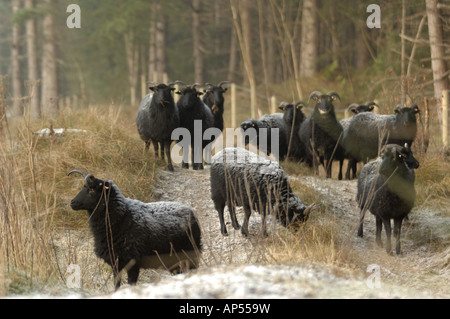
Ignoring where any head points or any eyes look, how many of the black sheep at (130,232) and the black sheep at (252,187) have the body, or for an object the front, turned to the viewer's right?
1

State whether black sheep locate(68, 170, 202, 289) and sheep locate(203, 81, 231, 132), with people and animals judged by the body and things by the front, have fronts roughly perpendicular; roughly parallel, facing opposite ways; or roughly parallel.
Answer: roughly perpendicular

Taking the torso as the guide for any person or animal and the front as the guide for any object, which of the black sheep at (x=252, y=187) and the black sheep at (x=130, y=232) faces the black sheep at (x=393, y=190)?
the black sheep at (x=252, y=187)

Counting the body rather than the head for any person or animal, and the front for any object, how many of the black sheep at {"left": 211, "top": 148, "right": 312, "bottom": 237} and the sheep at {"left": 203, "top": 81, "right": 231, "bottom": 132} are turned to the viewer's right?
1

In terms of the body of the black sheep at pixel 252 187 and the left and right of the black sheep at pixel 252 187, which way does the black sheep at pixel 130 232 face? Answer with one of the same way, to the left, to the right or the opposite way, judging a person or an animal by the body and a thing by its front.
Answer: the opposite way

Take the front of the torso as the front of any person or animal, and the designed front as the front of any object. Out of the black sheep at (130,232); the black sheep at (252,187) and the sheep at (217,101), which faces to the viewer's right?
the black sheep at (252,187)

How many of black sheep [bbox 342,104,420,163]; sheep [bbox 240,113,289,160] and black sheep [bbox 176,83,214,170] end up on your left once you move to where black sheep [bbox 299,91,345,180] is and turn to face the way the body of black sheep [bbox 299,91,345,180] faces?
1

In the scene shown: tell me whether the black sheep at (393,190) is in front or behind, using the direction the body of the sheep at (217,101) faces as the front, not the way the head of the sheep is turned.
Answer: in front

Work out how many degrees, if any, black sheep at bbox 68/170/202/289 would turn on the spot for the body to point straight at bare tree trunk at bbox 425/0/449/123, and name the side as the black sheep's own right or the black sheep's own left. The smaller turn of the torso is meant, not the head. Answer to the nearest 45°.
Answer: approximately 135° to the black sheep's own right

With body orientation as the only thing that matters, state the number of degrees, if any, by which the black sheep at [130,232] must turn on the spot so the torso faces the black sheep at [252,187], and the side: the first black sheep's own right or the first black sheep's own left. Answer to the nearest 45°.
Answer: approximately 135° to the first black sheep's own right

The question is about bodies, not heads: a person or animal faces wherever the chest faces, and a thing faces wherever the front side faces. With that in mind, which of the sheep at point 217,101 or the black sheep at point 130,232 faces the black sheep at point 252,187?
the sheep at point 217,101

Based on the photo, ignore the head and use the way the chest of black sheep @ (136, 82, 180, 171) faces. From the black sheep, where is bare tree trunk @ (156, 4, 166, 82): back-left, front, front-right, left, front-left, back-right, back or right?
back-left

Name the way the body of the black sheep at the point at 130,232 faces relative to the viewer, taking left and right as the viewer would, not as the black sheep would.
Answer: facing to the left of the viewer
